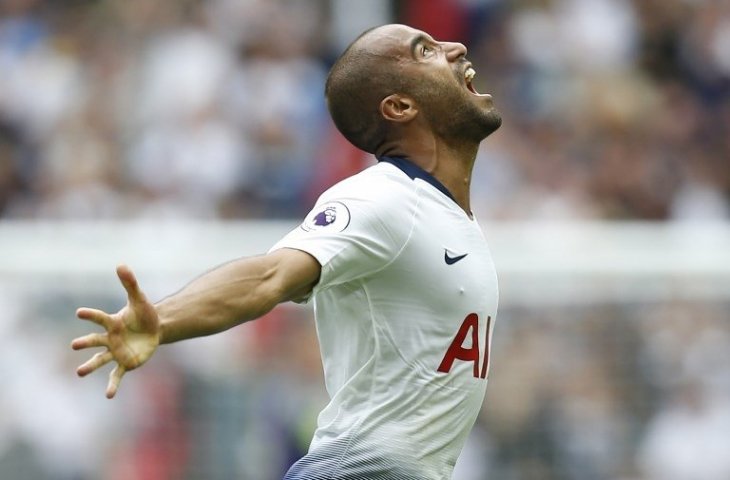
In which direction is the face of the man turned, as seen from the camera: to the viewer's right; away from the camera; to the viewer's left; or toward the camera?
to the viewer's right

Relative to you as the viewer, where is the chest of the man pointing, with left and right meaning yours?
facing to the right of the viewer
